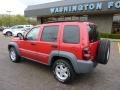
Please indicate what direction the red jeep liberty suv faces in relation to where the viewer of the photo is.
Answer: facing away from the viewer and to the left of the viewer
